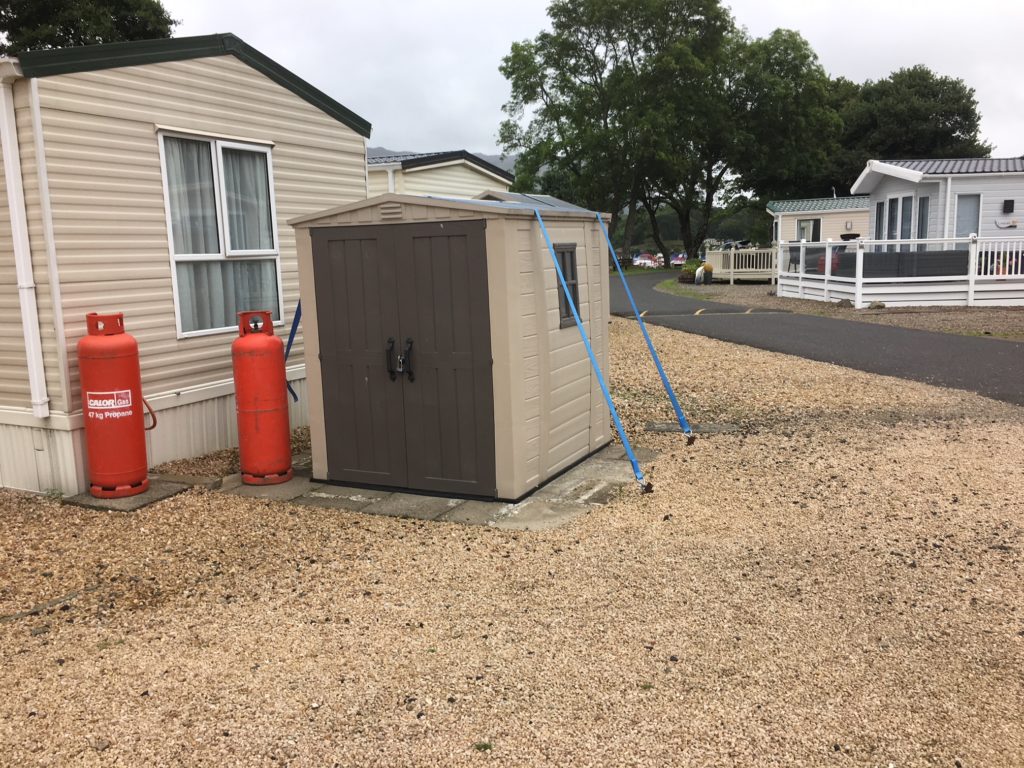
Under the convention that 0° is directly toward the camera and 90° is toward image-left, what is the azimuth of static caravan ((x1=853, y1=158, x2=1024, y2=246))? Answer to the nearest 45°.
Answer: approximately 45°

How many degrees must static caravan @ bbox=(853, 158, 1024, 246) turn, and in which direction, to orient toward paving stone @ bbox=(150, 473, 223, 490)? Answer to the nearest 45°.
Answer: approximately 45° to its left

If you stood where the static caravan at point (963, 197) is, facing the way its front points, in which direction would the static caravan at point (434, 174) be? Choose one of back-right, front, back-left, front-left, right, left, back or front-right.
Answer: front

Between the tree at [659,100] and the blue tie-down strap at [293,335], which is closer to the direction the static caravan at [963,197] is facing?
the blue tie-down strap

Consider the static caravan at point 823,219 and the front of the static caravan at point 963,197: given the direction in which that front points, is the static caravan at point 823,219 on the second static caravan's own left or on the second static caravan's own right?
on the second static caravan's own right

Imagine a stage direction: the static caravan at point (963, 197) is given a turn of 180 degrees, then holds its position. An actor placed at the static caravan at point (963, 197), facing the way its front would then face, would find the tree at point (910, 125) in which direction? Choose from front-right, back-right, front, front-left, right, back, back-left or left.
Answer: front-left

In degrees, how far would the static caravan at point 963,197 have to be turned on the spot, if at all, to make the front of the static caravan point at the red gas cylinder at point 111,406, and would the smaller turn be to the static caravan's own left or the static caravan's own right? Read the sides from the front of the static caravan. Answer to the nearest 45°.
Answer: approximately 45° to the static caravan's own left

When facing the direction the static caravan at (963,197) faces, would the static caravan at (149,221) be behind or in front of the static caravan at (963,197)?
in front

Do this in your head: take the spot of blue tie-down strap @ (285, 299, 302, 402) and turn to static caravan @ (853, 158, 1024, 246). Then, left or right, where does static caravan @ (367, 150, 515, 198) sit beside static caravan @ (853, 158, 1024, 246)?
left

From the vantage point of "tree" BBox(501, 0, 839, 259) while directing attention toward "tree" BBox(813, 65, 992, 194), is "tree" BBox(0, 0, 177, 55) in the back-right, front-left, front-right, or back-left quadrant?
back-right

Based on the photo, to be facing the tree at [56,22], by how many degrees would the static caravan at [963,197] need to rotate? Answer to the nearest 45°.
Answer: approximately 45° to its right

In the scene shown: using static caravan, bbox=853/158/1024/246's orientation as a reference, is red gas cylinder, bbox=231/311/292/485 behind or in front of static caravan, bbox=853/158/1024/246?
in front

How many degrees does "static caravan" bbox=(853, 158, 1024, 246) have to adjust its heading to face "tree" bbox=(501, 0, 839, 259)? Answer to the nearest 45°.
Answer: approximately 90° to its right
